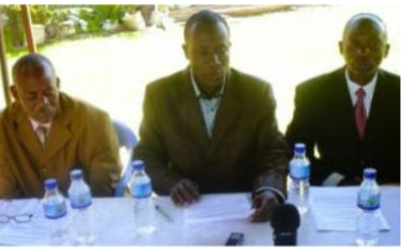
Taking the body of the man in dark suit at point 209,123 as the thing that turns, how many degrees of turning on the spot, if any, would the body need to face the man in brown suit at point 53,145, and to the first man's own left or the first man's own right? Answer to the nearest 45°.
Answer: approximately 90° to the first man's own right

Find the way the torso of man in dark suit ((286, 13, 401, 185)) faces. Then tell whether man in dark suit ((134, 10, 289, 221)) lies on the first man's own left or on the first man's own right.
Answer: on the first man's own right

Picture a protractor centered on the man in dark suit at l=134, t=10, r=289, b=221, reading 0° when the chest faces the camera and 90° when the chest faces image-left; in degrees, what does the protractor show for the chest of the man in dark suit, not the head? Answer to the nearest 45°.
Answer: approximately 0°

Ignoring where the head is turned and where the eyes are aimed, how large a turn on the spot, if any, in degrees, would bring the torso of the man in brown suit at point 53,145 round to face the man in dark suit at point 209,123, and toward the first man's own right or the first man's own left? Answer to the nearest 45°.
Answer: approximately 90° to the first man's own left
